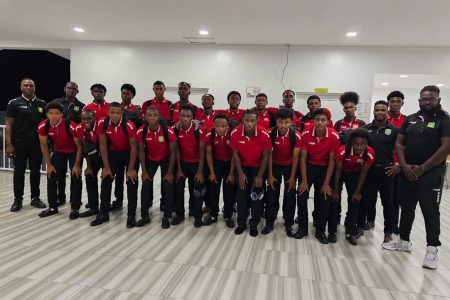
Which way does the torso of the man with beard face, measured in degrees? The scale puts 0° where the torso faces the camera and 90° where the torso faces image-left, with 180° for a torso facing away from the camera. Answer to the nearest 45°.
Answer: approximately 45°
